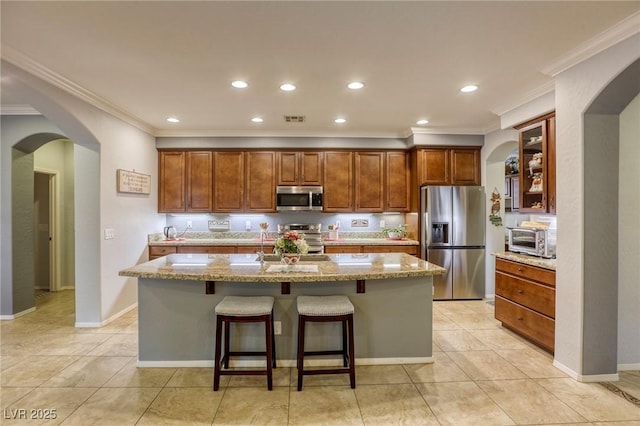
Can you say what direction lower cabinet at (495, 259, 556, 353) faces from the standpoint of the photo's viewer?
facing the viewer and to the left of the viewer

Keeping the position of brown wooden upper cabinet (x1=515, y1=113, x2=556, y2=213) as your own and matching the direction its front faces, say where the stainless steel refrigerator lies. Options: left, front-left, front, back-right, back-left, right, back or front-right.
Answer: right

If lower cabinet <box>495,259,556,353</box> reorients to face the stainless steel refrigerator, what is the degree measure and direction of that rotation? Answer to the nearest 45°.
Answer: approximately 90° to its right

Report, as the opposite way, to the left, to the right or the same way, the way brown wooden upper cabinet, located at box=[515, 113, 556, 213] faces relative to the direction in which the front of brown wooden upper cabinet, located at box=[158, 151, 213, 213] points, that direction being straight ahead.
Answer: to the right

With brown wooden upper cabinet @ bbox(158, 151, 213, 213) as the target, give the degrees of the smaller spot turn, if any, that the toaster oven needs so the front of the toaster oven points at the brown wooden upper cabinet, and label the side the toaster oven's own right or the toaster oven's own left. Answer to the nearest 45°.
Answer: approximately 45° to the toaster oven's own right

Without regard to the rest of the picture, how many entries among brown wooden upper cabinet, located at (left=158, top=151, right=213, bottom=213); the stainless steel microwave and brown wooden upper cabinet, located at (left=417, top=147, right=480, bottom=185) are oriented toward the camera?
3

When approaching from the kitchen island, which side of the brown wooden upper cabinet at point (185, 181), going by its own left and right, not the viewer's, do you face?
front

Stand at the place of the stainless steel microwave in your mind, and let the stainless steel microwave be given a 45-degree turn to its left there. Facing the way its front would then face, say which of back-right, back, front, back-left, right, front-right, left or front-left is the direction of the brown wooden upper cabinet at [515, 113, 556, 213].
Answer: front

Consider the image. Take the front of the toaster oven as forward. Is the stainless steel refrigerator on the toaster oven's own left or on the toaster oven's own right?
on the toaster oven's own right

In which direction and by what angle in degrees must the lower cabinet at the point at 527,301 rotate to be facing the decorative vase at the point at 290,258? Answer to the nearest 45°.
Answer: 0° — it already faces it

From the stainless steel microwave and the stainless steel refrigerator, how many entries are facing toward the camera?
2
